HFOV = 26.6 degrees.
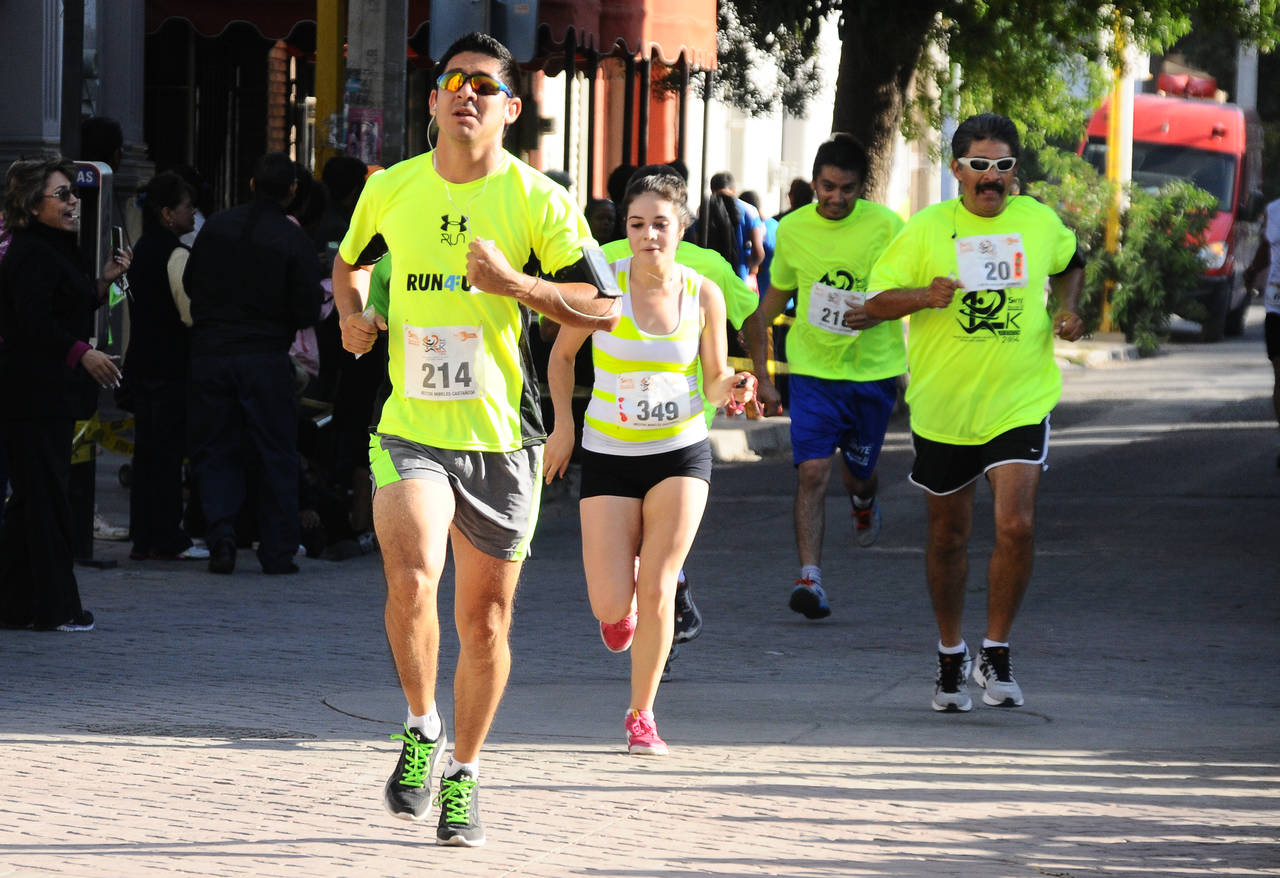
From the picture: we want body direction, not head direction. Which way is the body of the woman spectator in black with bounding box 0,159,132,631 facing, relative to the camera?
to the viewer's right

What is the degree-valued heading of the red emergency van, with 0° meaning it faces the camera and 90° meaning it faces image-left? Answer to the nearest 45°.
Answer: approximately 0°

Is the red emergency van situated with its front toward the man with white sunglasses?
yes

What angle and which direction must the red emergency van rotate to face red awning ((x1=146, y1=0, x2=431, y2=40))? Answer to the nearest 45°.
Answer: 0° — it already faces it

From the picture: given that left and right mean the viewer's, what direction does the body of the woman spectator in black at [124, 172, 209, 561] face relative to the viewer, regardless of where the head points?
facing to the right of the viewer

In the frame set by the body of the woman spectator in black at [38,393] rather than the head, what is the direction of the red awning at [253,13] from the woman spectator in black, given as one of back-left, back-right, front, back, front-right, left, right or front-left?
left

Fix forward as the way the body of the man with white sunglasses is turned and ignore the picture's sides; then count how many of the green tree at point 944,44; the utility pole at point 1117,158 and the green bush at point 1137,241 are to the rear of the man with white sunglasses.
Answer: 3

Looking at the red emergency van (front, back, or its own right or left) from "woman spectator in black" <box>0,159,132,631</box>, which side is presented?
front
